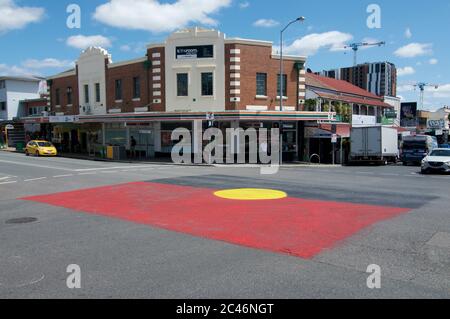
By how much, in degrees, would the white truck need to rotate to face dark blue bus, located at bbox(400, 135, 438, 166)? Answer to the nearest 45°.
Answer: approximately 45° to its right

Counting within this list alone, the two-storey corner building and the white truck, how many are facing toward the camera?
1

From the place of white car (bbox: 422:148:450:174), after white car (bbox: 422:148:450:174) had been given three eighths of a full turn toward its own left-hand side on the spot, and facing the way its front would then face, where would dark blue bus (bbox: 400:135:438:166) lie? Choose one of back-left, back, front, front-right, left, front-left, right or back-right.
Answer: left

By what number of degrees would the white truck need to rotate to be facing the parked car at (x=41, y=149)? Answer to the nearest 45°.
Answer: approximately 135° to its left

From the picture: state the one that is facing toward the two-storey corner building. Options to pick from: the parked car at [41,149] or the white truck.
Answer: the parked car

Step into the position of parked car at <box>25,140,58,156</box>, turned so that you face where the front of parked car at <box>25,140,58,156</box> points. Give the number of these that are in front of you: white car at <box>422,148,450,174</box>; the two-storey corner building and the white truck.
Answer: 3

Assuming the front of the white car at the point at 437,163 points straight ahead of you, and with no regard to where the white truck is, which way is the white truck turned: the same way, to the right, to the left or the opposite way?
the opposite way

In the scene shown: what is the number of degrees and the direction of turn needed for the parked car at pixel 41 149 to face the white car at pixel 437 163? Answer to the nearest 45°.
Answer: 0° — it already faces it

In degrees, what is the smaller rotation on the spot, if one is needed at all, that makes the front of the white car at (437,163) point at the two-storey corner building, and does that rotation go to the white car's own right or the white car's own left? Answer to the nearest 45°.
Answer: approximately 45° to the white car's own right

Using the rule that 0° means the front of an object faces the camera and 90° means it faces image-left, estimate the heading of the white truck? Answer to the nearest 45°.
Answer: approximately 225°

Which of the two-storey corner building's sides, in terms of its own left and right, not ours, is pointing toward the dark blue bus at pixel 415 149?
left
